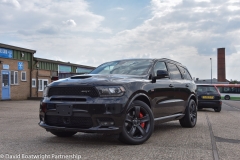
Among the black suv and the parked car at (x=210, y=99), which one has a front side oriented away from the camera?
the parked car

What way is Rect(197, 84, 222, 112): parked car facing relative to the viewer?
away from the camera

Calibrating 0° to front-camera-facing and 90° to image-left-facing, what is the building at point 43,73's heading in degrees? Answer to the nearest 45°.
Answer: approximately 315°

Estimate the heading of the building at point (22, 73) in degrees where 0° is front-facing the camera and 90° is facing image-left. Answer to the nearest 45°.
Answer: approximately 315°

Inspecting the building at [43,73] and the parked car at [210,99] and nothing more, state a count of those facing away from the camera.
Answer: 1

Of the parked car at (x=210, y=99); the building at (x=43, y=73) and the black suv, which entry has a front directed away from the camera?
the parked car

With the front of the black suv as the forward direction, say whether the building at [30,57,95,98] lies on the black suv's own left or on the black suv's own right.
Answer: on the black suv's own right

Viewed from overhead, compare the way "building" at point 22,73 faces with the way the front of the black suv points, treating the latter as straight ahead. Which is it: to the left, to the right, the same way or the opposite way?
to the left

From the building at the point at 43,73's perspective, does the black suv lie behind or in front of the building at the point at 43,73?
in front
